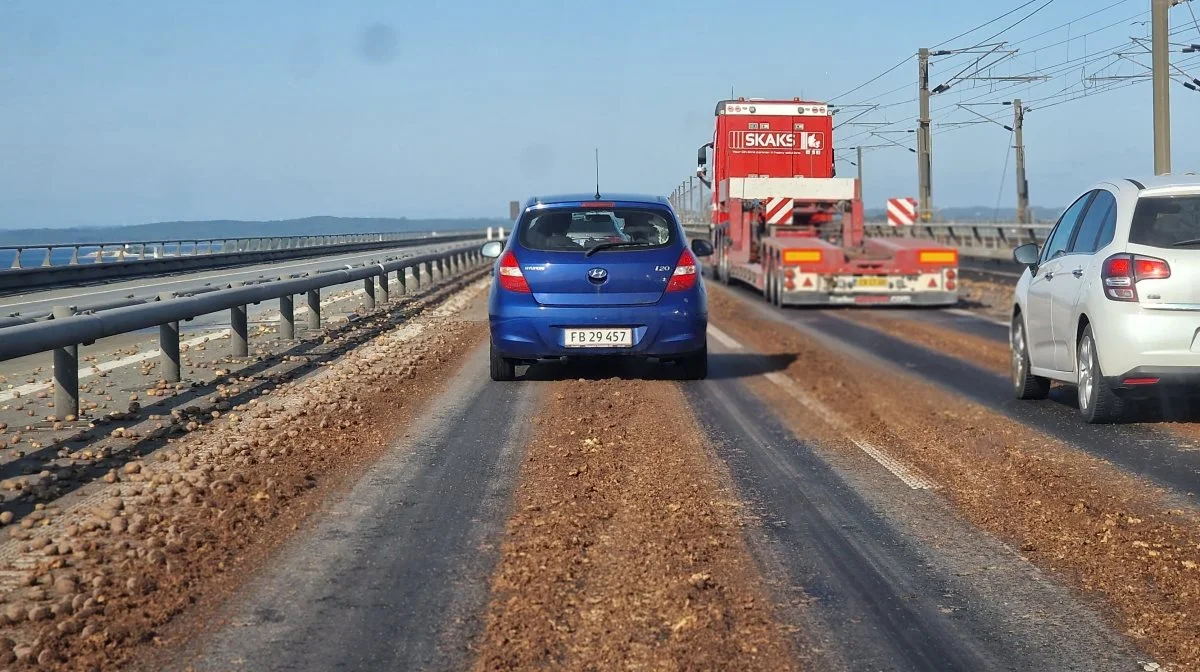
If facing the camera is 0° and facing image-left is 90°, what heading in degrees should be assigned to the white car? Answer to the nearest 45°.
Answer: approximately 135°

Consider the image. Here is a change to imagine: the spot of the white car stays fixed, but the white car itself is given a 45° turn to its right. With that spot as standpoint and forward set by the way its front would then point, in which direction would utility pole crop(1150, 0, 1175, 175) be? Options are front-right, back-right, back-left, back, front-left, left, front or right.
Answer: front

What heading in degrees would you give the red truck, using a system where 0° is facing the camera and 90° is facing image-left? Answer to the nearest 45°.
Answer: approximately 180°

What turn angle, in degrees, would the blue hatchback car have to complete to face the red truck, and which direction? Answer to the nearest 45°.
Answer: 0° — it already faces it

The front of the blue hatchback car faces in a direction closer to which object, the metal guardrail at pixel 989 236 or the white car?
the metal guardrail

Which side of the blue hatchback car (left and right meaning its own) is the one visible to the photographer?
back

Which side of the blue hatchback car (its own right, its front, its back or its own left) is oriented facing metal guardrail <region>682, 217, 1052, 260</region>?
front

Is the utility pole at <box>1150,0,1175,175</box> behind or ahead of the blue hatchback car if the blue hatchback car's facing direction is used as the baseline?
ahead

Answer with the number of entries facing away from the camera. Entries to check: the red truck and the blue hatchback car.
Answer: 2

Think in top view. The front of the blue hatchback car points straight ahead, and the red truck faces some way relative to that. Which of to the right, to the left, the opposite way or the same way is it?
the same way

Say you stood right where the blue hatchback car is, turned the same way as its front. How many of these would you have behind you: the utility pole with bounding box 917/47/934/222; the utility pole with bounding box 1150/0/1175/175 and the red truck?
0

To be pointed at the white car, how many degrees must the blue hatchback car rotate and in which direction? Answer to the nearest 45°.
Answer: approximately 135° to its right
